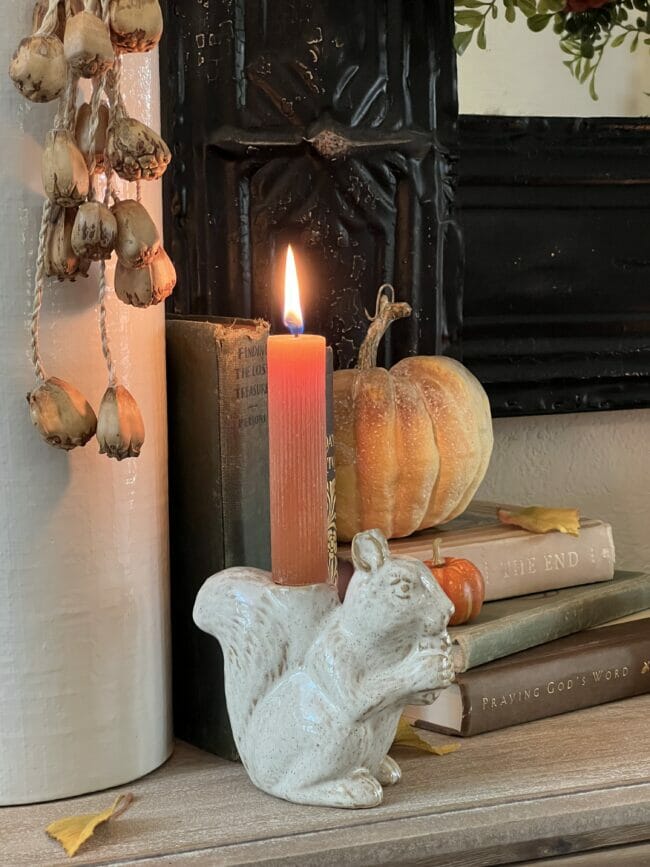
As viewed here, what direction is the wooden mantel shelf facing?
toward the camera

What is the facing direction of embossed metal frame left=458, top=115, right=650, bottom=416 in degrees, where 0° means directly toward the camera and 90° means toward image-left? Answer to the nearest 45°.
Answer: approximately 0°

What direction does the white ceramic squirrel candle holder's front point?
to the viewer's right

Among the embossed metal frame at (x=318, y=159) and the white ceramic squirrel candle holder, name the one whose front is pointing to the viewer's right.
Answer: the white ceramic squirrel candle holder

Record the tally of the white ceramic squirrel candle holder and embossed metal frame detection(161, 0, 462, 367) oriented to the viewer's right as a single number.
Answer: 1

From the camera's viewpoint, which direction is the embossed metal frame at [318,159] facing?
toward the camera
